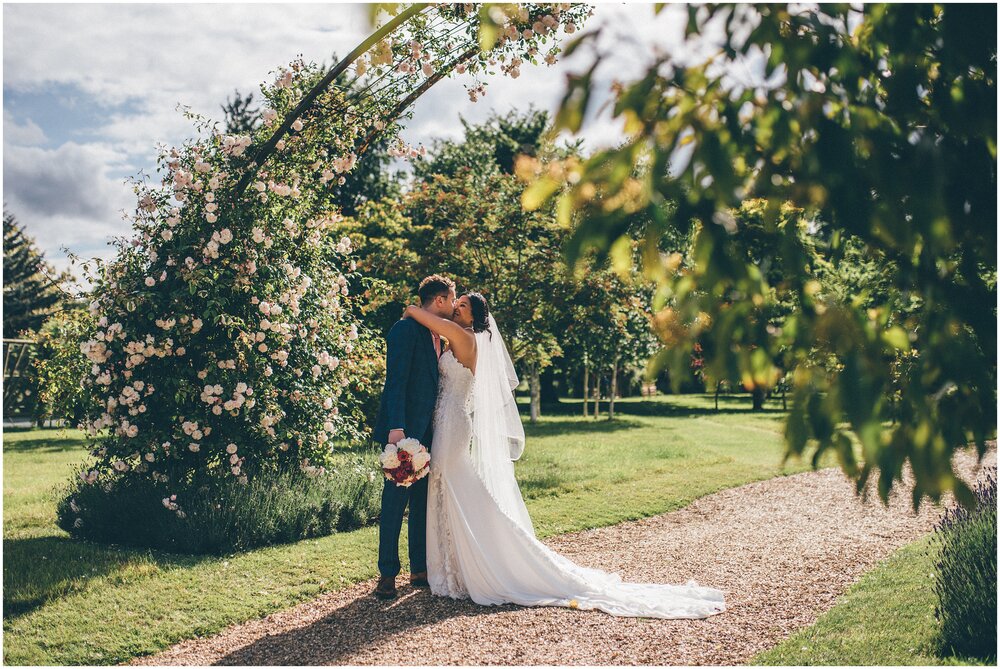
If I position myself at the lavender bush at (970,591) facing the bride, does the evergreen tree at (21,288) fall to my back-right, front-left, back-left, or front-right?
front-right

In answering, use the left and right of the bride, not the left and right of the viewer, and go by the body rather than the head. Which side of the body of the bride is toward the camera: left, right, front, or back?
left

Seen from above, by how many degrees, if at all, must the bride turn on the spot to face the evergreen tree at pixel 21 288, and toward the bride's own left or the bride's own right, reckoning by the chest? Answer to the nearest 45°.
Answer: approximately 45° to the bride's own right

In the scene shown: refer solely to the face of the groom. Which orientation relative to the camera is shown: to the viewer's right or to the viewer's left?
to the viewer's right

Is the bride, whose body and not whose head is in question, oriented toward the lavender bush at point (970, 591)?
no

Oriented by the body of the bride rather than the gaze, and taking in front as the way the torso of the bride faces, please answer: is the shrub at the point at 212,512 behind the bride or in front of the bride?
in front

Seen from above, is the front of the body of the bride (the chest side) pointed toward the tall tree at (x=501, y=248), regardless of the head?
no
